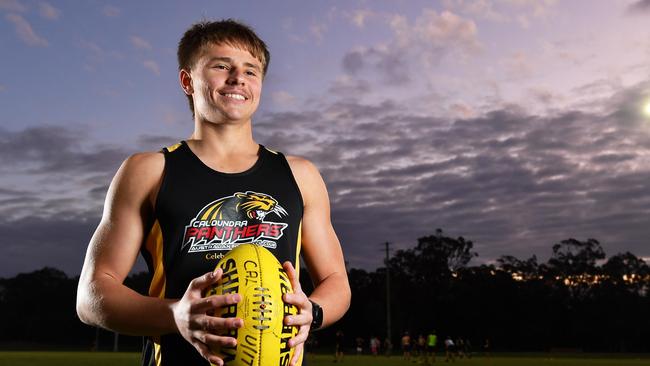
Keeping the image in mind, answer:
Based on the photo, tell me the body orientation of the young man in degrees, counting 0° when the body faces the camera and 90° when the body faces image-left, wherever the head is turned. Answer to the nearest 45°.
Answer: approximately 0°
